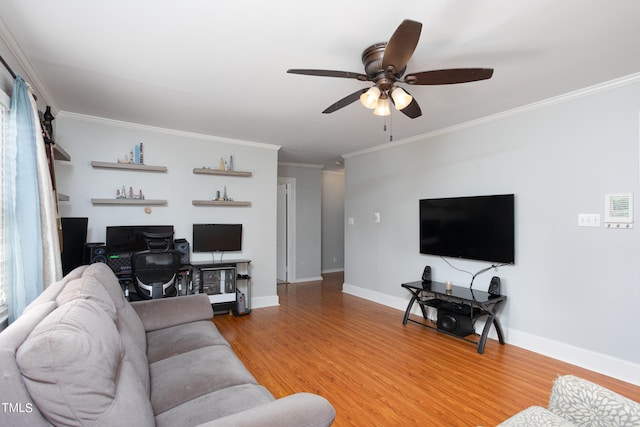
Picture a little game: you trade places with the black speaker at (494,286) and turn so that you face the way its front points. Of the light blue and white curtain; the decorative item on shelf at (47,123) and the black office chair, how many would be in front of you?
3

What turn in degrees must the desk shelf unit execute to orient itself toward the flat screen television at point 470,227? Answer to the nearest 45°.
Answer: approximately 45° to its left

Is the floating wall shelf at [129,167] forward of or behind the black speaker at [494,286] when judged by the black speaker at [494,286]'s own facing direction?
forward

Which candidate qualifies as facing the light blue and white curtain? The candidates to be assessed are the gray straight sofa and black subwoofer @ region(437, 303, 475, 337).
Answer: the black subwoofer

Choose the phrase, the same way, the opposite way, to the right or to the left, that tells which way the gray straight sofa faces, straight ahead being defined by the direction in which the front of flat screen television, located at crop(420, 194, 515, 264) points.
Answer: the opposite way

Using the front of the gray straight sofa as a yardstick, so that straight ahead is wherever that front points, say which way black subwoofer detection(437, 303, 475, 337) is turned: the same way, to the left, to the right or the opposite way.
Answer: the opposite way

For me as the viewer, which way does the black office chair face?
facing away from the viewer

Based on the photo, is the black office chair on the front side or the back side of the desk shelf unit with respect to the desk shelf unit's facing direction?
on the front side

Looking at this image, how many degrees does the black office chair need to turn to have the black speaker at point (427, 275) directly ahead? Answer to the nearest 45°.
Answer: approximately 90° to its right

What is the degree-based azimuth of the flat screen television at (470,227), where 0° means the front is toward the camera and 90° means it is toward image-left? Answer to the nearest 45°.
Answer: approximately 45°

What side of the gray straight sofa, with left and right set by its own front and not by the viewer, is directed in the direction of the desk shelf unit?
left

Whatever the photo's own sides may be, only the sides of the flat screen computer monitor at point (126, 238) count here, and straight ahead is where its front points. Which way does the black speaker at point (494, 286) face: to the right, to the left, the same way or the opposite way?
to the right

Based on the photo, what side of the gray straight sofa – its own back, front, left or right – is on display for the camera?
right

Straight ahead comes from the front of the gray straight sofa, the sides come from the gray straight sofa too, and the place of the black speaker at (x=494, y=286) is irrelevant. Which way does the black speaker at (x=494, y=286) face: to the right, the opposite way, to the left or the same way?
the opposite way
